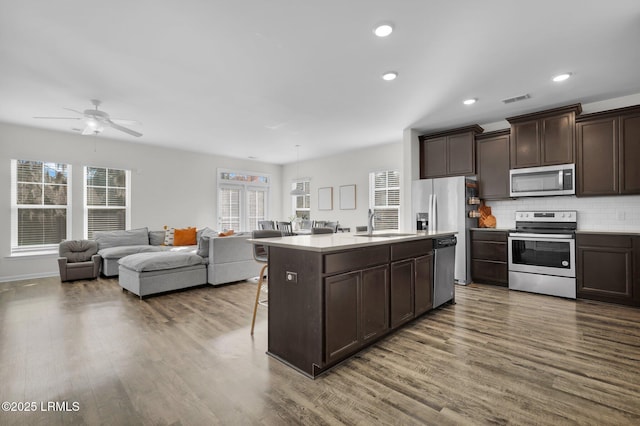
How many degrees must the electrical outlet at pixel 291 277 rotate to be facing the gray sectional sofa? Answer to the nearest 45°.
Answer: approximately 90° to its right

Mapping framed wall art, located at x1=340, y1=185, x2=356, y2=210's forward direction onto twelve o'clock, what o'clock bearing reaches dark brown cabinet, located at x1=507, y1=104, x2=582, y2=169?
The dark brown cabinet is roughly at 9 o'clock from the framed wall art.

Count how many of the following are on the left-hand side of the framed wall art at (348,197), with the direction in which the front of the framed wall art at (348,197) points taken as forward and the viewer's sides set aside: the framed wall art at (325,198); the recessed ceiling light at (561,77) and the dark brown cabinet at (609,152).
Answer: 2

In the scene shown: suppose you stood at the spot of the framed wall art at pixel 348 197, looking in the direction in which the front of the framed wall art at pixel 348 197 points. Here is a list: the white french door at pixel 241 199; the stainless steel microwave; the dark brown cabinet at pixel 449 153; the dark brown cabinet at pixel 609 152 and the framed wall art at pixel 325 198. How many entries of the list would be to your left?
3

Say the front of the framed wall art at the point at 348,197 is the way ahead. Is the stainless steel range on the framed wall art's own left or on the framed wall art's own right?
on the framed wall art's own left

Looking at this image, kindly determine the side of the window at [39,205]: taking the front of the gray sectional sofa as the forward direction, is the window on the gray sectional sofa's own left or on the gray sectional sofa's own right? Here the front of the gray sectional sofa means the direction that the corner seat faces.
on the gray sectional sofa's own right

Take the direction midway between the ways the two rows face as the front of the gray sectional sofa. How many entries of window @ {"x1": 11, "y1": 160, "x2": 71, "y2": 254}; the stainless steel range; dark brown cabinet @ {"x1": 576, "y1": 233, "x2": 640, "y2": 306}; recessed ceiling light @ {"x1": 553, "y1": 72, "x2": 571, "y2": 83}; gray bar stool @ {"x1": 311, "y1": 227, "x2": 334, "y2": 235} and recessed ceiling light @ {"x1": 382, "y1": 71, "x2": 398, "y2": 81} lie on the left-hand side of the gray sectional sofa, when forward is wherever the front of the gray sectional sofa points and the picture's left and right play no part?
5

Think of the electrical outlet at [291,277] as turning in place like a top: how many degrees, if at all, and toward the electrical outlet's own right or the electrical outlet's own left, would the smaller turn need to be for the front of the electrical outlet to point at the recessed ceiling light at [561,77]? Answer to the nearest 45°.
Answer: approximately 135° to the electrical outlet's own left

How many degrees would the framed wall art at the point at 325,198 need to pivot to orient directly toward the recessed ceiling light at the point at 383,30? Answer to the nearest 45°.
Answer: approximately 45° to its left

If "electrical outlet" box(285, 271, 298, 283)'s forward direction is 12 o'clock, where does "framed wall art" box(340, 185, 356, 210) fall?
The framed wall art is roughly at 5 o'clock from the electrical outlet.
